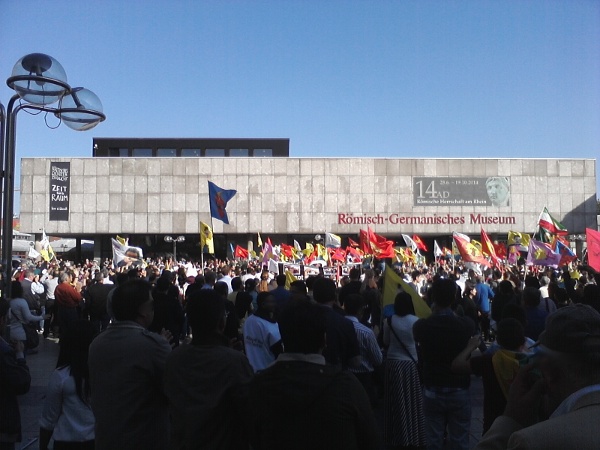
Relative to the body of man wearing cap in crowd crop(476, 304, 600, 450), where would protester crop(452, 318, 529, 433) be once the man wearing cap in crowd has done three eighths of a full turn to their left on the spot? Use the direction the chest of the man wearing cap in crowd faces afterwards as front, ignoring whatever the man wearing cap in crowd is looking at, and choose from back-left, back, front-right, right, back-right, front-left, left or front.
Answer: back

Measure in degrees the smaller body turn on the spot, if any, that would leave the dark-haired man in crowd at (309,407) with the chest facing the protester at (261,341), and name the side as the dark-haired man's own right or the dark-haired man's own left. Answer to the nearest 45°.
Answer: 0° — they already face them

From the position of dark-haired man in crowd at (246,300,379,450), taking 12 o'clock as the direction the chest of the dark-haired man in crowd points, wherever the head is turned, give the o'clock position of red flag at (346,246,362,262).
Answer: The red flag is roughly at 12 o'clock from the dark-haired man in crowd.

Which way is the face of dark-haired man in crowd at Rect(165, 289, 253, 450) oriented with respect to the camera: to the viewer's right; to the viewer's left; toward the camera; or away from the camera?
away from the camera

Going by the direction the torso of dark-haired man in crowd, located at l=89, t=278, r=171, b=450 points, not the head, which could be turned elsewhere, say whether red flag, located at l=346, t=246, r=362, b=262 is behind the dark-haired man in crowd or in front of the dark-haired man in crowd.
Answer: in front

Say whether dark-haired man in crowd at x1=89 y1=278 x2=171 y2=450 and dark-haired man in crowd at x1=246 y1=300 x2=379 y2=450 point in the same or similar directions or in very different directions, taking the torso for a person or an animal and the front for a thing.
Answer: same or similar directions

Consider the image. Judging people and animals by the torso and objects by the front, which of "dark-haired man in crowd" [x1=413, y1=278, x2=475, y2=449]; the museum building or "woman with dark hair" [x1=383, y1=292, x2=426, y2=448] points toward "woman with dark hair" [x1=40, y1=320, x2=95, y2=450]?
the museum building

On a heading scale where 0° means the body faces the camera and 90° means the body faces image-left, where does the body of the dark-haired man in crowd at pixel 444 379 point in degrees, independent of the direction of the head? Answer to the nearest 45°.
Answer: approximately 180°

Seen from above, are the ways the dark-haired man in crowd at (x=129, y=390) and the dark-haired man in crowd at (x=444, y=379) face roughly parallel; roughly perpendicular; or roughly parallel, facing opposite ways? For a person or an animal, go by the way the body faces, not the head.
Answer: roughly parallel

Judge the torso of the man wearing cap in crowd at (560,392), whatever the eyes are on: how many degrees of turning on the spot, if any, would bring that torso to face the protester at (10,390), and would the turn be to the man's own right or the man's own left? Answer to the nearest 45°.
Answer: approximately 45° to the man's own left

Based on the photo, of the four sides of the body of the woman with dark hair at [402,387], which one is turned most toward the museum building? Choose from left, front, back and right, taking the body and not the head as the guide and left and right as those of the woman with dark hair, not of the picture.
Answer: front

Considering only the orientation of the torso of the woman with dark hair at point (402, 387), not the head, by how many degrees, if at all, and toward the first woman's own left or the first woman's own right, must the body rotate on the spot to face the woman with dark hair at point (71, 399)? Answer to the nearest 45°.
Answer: approximately 135° to the first woman's own left

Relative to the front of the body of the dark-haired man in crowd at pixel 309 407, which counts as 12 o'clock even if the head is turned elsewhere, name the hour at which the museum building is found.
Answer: The museum building is roughly at 12 o'clock from the dark-haired man in crowd.

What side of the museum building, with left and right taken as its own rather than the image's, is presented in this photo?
front

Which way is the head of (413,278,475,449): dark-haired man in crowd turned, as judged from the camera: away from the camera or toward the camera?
away from the camera

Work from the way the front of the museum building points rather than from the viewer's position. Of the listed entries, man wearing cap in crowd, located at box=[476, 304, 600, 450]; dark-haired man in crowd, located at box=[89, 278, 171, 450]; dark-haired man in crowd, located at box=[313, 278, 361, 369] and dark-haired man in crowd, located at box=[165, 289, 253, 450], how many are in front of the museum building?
4

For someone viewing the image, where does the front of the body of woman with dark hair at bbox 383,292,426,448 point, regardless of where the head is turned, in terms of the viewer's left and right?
facing away from the viewer

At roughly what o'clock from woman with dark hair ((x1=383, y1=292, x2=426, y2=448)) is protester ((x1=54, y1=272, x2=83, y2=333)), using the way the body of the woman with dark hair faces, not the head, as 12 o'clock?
The protester is roughly at 10 o'clock from the woman with dark hair.

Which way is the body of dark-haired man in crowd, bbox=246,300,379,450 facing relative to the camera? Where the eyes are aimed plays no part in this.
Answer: away from the camera
